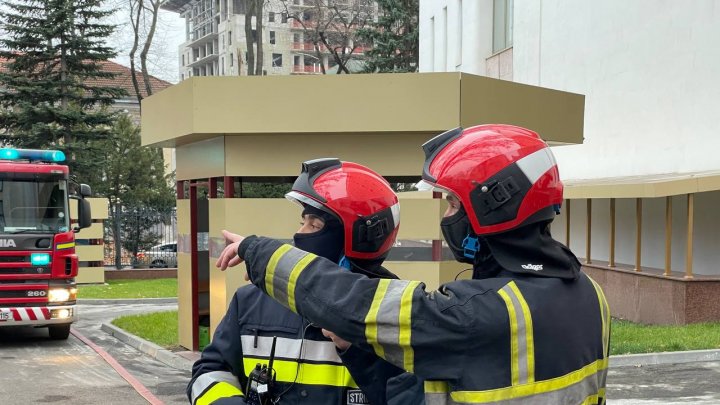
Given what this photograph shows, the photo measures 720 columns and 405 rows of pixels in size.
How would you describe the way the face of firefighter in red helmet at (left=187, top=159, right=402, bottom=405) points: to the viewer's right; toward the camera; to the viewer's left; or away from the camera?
to the viewer's left

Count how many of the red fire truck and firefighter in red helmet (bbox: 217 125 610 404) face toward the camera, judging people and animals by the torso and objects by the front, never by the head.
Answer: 1

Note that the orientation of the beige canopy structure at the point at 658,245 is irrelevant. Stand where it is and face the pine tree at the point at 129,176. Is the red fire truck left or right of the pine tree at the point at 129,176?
left

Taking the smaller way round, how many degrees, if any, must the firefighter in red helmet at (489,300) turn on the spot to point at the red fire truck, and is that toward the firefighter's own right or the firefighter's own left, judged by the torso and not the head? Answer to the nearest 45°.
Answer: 0° — they already face it

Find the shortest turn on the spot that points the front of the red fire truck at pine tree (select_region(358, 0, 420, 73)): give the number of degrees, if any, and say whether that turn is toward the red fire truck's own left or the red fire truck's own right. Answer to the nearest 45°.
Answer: approximately 135° to the red fire truck's own left

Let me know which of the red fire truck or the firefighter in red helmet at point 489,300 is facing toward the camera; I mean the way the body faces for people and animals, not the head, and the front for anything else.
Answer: the red fire truck

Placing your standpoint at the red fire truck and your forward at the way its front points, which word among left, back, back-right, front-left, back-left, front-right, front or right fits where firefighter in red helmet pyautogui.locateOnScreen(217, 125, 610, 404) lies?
front

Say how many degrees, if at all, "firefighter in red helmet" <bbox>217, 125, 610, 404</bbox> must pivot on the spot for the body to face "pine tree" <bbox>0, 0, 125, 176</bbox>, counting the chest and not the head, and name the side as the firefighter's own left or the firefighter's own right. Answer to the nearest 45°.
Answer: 0° — they already face it

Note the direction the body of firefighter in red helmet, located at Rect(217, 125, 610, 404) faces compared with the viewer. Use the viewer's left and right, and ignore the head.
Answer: facing away from the viewer and to the left of the viewer

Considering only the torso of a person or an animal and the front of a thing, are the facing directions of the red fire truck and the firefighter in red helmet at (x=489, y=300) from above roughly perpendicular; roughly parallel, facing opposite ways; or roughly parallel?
roughly parallel, facing opposite ways

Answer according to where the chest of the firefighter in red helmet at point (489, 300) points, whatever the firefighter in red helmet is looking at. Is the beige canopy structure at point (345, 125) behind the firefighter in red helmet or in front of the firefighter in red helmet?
in front

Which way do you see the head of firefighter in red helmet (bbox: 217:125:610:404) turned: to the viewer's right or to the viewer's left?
to the viewer's left

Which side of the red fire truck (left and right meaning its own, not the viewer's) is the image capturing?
front

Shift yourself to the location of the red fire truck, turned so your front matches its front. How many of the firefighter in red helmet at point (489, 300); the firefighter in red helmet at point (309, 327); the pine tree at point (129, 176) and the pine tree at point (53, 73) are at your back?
2
